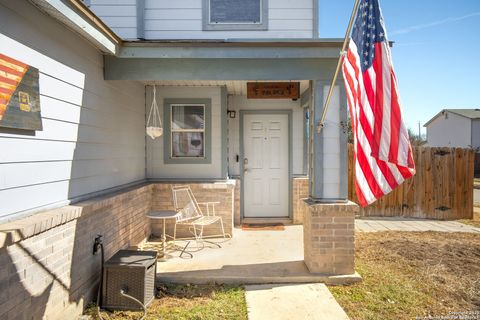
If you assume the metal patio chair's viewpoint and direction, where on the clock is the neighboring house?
The neighboring house is roughly at 9 o'clock from the metal patio chair.

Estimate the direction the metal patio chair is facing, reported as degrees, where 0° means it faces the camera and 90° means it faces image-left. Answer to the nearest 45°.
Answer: approximately 315°

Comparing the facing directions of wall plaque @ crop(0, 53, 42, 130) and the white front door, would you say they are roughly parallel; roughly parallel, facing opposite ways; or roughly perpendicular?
roughly perpendicular

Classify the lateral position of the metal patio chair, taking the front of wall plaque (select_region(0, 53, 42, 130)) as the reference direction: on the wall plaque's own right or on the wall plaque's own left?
on the wall plaque's own left

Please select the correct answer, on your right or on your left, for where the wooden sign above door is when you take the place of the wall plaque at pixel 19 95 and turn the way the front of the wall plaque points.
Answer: on your left

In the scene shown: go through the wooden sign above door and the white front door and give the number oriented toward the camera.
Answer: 2

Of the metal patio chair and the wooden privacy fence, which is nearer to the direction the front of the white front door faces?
the metal patio chair

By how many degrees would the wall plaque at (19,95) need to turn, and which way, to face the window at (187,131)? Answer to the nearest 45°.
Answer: approximately 90° to its left

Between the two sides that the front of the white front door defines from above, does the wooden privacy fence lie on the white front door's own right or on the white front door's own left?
on the white front door's own left

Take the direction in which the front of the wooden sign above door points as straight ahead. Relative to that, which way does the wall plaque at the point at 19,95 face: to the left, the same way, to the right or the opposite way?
to the left

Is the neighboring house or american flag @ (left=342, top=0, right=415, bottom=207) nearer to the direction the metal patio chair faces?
the american flag

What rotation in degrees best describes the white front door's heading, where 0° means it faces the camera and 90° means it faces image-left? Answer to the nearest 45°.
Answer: approximately 0°
